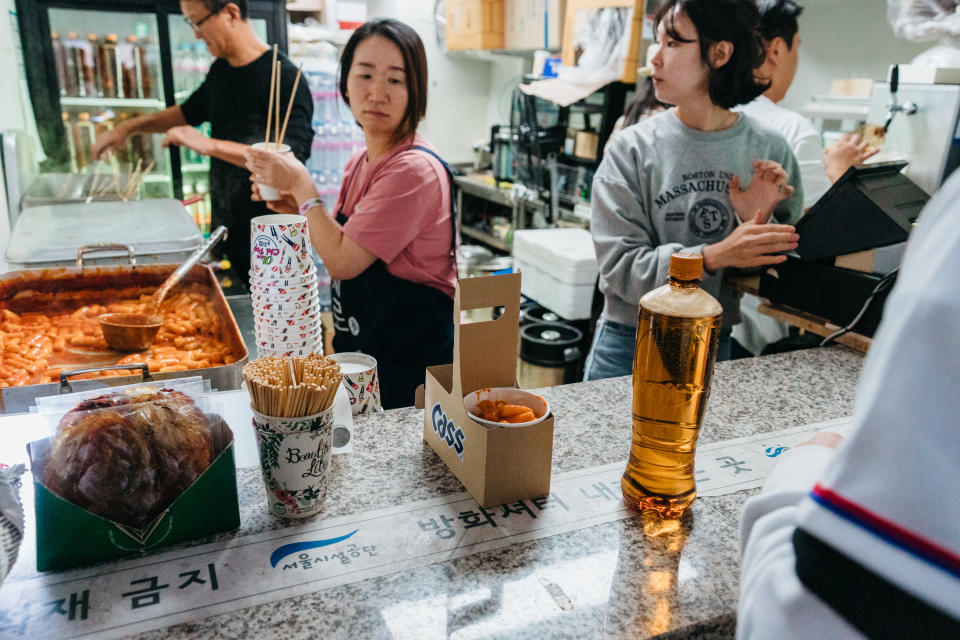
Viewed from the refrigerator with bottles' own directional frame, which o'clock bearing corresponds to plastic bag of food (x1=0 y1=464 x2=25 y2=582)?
The plastic bag of food is roughly at 12 o'clock from the refrigerator with bottles.

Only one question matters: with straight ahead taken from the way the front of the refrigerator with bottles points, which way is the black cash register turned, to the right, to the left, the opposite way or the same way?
the opposite way

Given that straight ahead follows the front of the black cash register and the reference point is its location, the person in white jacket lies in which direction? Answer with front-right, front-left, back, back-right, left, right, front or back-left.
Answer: back-left

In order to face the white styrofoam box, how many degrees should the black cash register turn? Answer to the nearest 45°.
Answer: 0° — it already faces it

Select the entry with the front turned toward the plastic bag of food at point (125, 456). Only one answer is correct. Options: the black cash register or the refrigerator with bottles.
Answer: the refrigerator with bottles

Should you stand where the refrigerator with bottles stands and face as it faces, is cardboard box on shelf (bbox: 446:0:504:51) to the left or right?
on its left

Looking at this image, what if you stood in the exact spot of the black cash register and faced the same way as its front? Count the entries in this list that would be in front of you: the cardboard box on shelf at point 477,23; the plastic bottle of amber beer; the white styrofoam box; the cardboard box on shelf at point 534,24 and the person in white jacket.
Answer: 3

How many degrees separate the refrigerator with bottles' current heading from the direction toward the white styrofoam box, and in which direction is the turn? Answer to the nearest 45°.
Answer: approximately 45° to its left

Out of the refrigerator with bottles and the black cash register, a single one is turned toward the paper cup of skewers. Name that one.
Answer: the refrigerator with bottles

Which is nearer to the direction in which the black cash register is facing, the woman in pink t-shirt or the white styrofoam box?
the white styrofoam box

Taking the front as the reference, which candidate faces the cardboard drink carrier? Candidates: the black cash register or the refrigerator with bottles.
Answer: the refrigerator with bottles

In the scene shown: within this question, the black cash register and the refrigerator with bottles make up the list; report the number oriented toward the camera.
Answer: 1

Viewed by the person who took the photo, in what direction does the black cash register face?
facing away from the viewer and to the left of the viewer
